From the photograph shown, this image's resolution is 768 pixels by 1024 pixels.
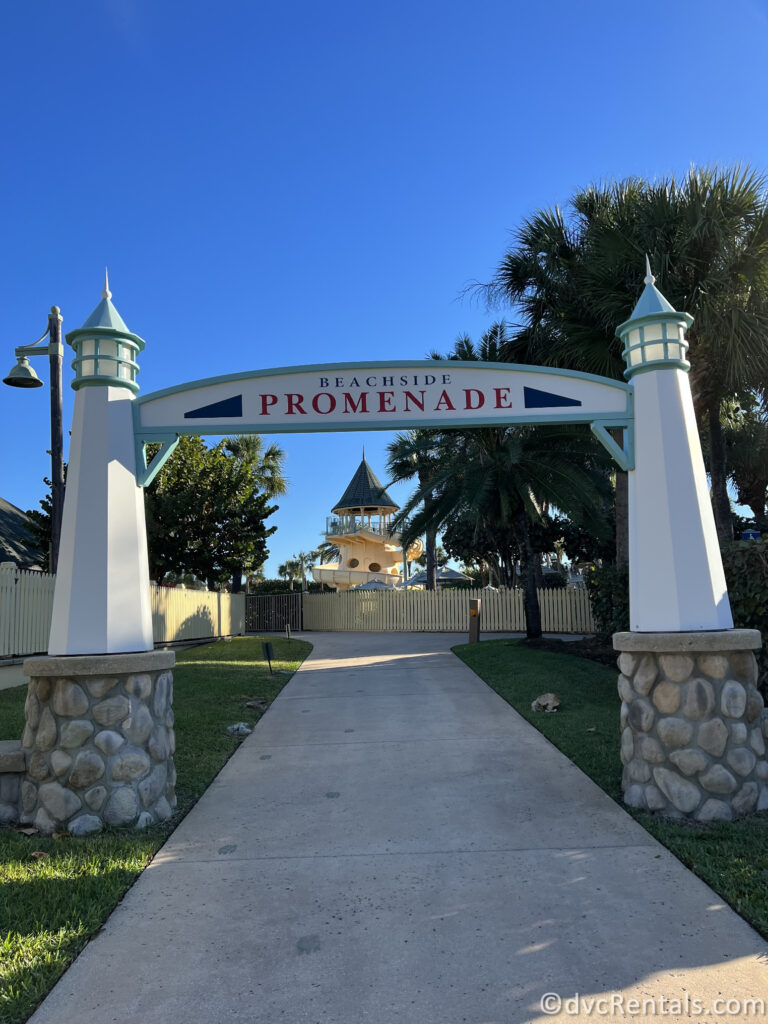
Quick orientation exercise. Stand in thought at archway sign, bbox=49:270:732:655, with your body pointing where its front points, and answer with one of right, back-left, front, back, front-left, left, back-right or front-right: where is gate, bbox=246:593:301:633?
back

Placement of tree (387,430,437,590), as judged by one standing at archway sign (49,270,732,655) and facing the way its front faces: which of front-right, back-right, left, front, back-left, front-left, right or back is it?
back

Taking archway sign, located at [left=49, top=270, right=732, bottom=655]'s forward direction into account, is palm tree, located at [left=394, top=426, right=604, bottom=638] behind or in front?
behind

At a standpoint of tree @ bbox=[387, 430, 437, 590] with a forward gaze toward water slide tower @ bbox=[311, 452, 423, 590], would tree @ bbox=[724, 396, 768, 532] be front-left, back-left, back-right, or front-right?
back-right

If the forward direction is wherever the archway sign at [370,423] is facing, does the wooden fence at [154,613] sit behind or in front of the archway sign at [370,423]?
behind

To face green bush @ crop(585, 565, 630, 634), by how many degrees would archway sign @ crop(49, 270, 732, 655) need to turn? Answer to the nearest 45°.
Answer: approximately 135° to its left

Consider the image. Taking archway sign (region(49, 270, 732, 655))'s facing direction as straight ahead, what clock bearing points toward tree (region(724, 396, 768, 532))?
The tree is roughly at 7 o'clock from the archway sign.

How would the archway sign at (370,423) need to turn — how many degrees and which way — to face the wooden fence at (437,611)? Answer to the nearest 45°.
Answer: approximately 180°

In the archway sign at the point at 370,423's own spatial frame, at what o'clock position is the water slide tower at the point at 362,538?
The water slide tower is roughly at 6 o'clock from the archway sign.

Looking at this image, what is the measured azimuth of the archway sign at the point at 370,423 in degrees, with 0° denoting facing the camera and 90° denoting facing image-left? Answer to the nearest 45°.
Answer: approximately 0°
